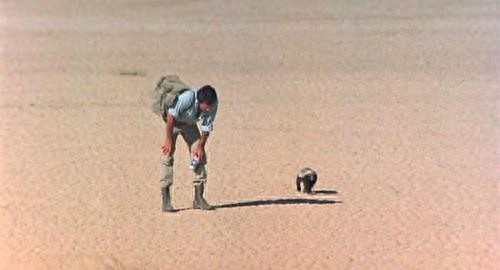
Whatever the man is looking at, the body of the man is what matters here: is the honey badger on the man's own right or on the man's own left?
on the man's own left

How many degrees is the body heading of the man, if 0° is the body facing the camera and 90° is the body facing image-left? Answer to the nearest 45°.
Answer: approximately 315°
